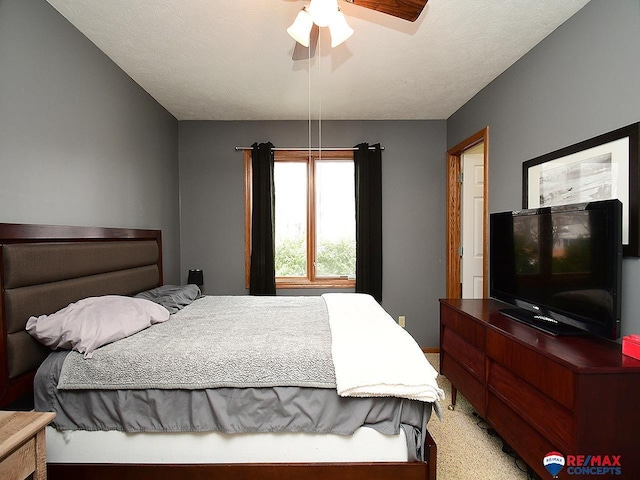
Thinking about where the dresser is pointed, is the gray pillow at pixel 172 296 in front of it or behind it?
in front

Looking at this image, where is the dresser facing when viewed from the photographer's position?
facing the viewer and to the left of the viewer

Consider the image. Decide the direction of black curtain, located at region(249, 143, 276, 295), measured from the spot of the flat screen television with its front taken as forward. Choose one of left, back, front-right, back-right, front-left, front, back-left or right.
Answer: front-right

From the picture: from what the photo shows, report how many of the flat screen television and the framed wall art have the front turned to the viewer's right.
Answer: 0

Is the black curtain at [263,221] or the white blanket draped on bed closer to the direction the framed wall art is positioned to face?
the white blanket draped on bed

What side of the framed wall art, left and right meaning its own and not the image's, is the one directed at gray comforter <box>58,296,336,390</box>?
front

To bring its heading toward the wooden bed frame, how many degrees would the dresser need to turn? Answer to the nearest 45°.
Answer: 0° — it already faces it

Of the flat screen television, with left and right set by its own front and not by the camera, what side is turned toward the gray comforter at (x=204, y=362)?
front

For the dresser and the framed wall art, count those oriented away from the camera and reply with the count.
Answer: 0
